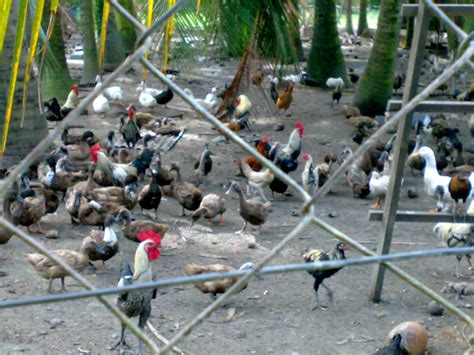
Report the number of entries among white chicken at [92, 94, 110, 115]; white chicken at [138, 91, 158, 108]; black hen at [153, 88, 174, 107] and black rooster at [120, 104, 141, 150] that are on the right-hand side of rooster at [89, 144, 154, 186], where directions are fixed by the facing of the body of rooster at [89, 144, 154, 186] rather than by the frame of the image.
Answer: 4

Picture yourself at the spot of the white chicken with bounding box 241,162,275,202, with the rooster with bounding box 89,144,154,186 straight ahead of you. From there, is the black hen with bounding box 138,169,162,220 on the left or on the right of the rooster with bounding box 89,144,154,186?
left

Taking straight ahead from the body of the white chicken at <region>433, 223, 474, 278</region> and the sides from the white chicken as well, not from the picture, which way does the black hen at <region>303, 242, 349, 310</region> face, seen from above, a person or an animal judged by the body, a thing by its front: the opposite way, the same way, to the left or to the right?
the same way

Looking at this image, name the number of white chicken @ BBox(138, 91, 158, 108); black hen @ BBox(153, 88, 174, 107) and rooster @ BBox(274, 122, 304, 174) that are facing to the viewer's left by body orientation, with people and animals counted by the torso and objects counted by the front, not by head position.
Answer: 1

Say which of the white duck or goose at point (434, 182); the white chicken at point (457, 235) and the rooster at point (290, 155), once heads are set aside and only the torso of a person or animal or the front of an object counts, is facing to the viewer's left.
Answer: the white duck or goose at point (434, 182)

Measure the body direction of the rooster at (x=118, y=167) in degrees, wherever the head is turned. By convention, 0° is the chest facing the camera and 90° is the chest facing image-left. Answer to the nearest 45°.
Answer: approximately 90°

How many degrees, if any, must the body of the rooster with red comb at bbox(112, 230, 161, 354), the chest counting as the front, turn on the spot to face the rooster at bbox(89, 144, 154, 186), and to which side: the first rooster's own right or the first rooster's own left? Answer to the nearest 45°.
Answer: approximately 135° to the first rooster's own left

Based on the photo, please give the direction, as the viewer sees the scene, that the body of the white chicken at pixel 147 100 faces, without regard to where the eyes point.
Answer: to the viewer's left

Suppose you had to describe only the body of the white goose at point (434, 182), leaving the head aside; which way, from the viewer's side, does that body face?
to the viewer's left
